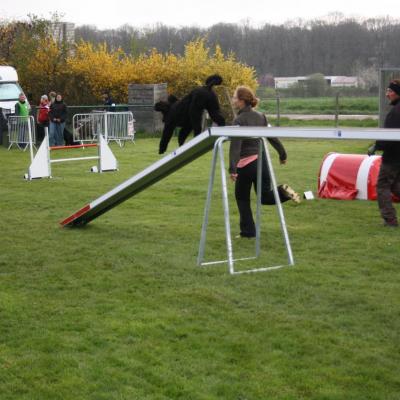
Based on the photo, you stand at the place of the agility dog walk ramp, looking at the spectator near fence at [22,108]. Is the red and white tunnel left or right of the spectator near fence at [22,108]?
right

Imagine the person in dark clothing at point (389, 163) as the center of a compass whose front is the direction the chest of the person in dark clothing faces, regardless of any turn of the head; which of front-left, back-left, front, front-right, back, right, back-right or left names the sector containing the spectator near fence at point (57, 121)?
front-right

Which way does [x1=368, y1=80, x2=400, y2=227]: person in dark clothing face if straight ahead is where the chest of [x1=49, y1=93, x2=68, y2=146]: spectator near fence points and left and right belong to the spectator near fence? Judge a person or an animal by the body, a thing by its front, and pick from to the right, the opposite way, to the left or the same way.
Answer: to the right

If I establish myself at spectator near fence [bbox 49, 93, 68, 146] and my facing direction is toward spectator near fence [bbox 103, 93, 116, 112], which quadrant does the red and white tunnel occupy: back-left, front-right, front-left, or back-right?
back-right

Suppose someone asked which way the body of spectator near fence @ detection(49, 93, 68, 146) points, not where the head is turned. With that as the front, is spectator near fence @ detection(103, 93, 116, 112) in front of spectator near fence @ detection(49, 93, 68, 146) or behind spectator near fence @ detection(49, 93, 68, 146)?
behind

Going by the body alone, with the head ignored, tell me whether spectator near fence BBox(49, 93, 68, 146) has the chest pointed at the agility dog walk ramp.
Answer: yes

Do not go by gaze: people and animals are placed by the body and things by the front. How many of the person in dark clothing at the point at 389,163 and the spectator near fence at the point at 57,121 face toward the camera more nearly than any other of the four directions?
1

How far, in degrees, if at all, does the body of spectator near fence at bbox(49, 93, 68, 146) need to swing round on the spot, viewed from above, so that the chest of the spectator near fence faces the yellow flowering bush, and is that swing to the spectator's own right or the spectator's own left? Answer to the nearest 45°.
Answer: approximately 180°

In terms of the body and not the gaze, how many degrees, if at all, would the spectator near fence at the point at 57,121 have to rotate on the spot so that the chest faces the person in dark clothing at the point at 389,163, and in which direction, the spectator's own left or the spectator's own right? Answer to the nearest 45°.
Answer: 0° — they already face them

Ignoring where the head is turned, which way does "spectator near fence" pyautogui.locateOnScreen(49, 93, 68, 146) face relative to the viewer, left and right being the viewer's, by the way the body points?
facing the viewer

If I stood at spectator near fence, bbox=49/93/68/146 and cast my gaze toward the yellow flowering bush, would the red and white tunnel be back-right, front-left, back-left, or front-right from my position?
back-right

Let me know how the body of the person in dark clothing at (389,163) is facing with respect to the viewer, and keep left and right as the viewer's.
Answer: facing to the left of the viewer

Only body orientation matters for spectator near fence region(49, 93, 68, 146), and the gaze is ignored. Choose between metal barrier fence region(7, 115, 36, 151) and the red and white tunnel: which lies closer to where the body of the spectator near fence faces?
the red and white tunnel
